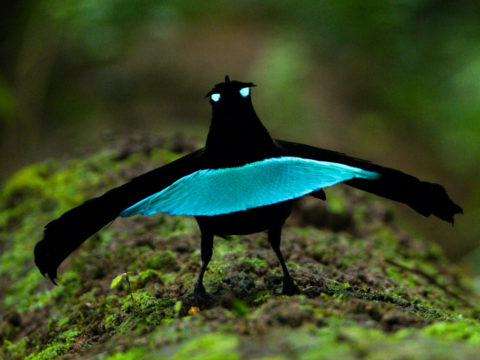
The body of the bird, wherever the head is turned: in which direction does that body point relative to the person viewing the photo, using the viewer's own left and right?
facing the viewer
